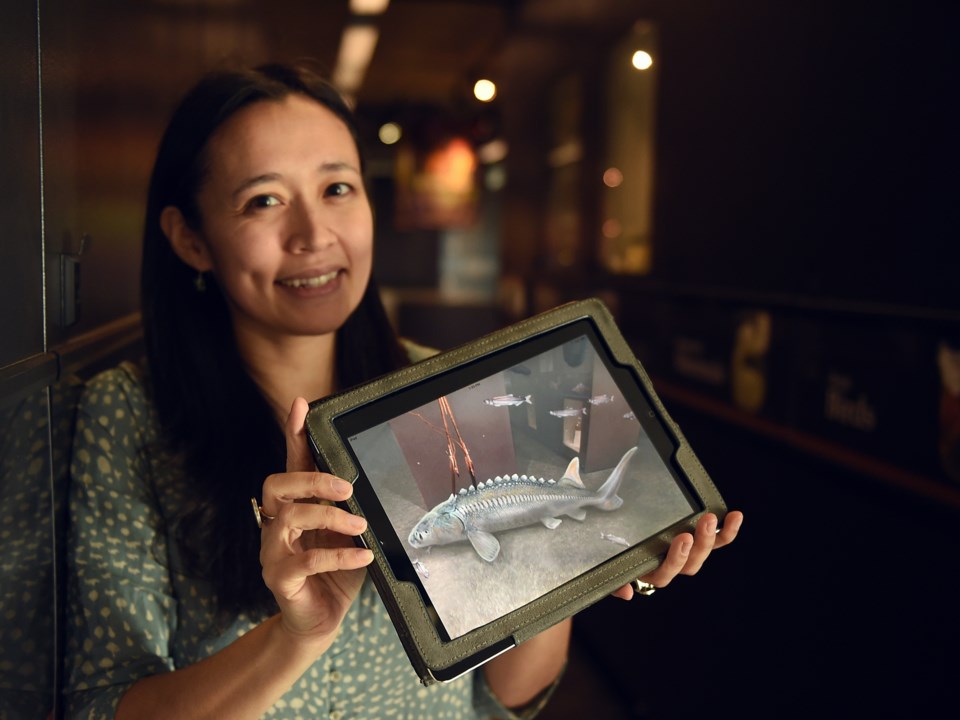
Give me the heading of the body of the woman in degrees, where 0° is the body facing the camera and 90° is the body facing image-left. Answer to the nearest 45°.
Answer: approximately 315°

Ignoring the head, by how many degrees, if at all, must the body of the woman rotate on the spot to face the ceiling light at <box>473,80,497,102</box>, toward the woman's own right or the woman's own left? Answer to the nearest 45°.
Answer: approximately 135° to the woman's own left

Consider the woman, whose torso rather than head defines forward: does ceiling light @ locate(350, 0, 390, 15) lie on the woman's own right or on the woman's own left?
on the woman's own left

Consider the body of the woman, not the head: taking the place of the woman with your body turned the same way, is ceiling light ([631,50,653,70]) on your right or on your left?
on your left
